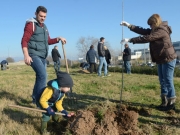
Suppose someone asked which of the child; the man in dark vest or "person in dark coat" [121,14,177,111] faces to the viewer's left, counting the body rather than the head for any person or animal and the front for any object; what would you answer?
the person in dark coat

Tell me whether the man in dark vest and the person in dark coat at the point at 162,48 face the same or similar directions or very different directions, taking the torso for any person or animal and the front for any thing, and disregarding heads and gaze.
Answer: very different directions

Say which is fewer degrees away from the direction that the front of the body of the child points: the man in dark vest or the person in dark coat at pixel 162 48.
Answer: the person in dark coat

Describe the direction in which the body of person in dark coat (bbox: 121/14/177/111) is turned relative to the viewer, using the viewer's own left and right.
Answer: facing to the left of the viewer

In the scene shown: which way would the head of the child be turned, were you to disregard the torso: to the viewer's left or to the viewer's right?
to the viewer's right

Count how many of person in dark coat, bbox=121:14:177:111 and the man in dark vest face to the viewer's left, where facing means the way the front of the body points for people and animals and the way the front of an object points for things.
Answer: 1

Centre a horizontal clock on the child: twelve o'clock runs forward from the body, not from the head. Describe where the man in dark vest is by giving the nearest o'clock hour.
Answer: The man in dark vest is roughly at 7 o'clock from the child.
